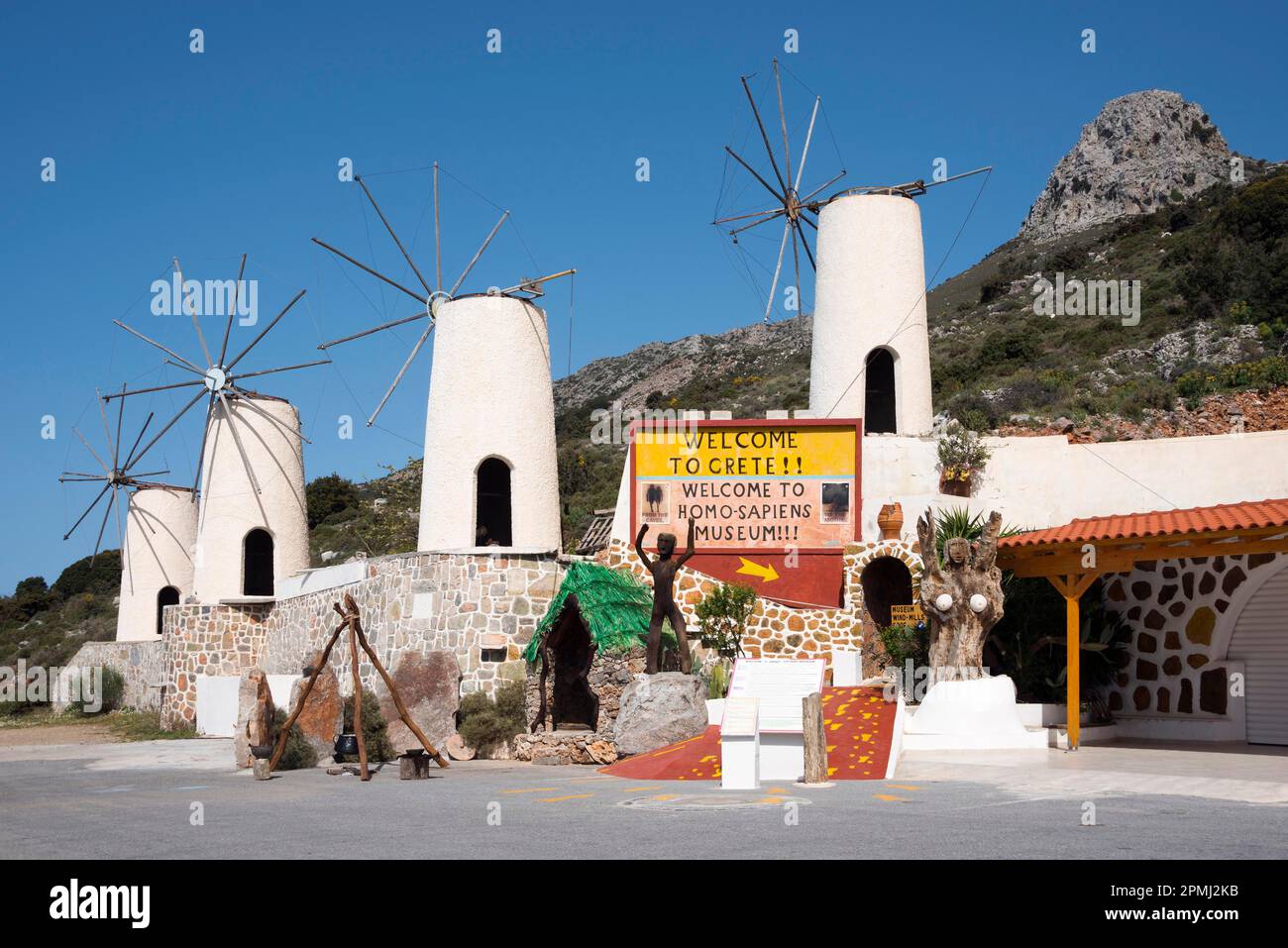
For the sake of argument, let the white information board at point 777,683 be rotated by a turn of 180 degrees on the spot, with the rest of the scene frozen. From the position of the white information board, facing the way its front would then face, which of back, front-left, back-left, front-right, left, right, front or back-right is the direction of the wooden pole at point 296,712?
left

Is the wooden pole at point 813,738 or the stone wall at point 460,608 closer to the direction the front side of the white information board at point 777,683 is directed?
the wooden pole

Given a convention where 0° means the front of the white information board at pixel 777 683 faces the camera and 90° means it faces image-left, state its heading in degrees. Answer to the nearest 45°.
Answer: approximately 0°

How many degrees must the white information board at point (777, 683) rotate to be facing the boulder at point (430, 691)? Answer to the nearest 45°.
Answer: approximately 135° to its right

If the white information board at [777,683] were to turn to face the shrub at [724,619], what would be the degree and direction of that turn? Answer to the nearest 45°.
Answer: approximately 180°

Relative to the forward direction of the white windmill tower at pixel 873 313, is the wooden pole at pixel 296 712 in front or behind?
in front

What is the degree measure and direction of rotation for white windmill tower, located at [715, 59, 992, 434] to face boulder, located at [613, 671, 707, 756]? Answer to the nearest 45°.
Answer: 0° — it already faces it

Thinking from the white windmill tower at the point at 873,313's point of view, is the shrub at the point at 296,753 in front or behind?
in front
